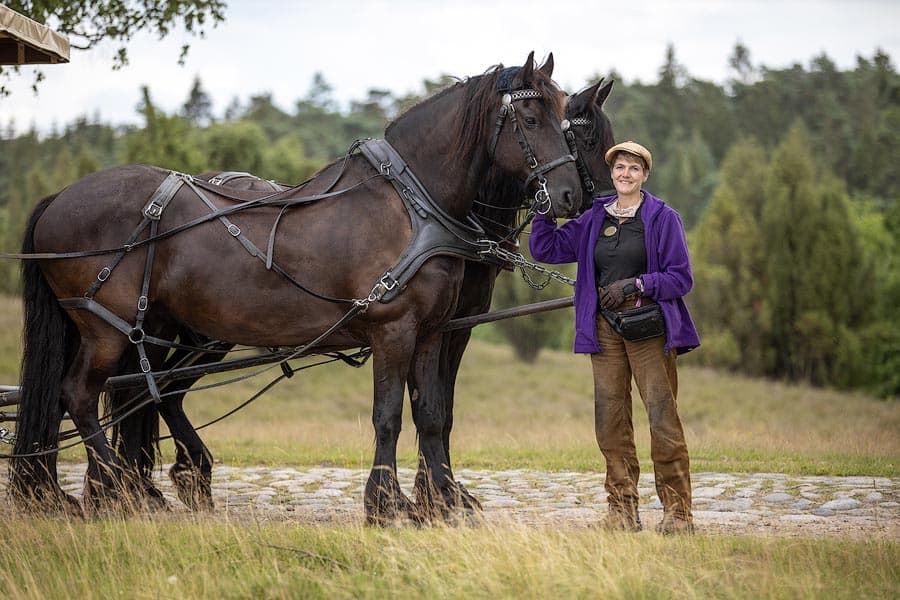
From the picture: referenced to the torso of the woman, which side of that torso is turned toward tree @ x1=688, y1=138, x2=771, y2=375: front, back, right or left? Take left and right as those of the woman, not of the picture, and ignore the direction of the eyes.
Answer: back

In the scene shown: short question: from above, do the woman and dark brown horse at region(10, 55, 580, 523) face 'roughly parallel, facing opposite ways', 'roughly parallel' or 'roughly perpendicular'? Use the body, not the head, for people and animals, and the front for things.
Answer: roughly perpendicular

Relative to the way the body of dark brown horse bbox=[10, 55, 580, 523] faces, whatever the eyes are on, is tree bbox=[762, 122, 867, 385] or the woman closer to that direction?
the woman

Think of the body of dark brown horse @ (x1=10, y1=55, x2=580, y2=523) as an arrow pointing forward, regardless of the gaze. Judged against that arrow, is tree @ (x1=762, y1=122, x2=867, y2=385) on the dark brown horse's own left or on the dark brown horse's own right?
on the dark brown horse's own left

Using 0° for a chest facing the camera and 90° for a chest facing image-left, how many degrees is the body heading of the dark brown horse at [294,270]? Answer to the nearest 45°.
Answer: approximately 270°

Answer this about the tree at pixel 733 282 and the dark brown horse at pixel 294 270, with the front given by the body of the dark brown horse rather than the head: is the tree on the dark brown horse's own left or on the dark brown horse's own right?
on the dark brown horse's own left

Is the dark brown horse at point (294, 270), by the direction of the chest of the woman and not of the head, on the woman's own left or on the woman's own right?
on the woman's own right

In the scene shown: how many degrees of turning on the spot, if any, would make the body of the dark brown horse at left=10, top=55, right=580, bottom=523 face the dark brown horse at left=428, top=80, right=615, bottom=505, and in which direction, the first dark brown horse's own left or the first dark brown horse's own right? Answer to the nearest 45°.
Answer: approximately 45° to the first dark brown horse's own left

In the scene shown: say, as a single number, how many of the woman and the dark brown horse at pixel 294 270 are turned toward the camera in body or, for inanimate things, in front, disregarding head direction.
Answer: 1

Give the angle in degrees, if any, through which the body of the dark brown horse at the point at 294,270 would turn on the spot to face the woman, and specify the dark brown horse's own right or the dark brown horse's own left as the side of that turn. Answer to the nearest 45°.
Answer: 0° — it already faces them

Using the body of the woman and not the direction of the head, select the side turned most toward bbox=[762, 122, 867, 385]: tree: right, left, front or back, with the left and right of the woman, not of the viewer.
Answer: back
